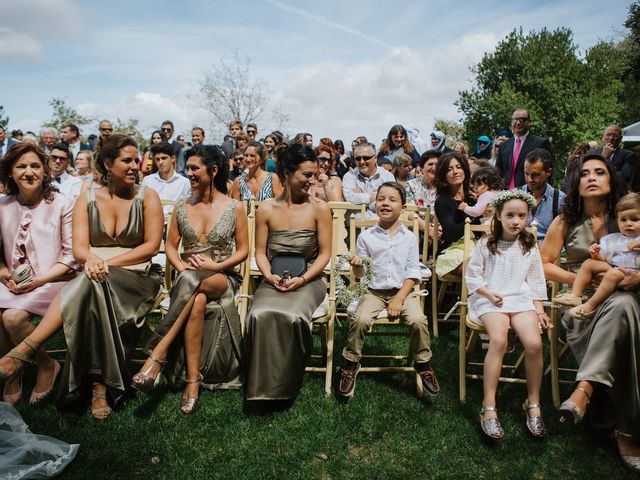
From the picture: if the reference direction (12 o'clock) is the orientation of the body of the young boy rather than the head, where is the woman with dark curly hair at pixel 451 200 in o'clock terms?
The woman with dark curly hair is roughly at 7 o'clock from the young boy.

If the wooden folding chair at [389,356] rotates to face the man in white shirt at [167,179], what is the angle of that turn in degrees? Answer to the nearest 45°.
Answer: approximately 135° to its right

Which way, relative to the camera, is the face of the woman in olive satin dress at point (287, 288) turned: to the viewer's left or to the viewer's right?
to the viewer's right

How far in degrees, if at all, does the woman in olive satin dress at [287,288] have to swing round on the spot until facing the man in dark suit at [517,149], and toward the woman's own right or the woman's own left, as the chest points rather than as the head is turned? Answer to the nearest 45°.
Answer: approximately 135° to the woman's own left

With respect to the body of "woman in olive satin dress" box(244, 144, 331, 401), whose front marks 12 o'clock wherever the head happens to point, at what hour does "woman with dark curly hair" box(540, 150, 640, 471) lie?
The woman with dark curly hair is roughly at 10 o'clock from the woman in olive satin dress.

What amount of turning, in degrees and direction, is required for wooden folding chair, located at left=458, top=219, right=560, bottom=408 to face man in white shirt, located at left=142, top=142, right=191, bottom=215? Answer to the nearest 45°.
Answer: approximately 90° to its right

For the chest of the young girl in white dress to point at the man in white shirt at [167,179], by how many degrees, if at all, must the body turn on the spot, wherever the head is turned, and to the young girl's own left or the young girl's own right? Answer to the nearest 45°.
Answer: approximately 90° to the young girl's own right

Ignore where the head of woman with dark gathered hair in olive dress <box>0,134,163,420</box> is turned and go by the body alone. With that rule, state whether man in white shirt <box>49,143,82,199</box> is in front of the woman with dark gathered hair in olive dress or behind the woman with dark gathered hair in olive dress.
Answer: behind

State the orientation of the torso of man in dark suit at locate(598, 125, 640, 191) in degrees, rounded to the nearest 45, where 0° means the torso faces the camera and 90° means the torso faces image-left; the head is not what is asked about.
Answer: approximately 45°

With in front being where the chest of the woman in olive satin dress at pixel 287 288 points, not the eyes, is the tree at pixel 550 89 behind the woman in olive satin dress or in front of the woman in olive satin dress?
behind
